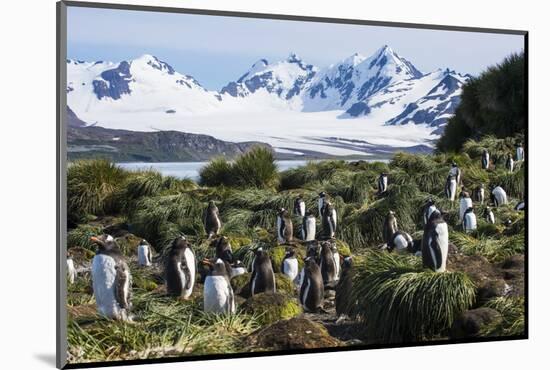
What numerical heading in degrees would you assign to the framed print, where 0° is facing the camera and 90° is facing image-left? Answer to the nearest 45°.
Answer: approximately 315°
